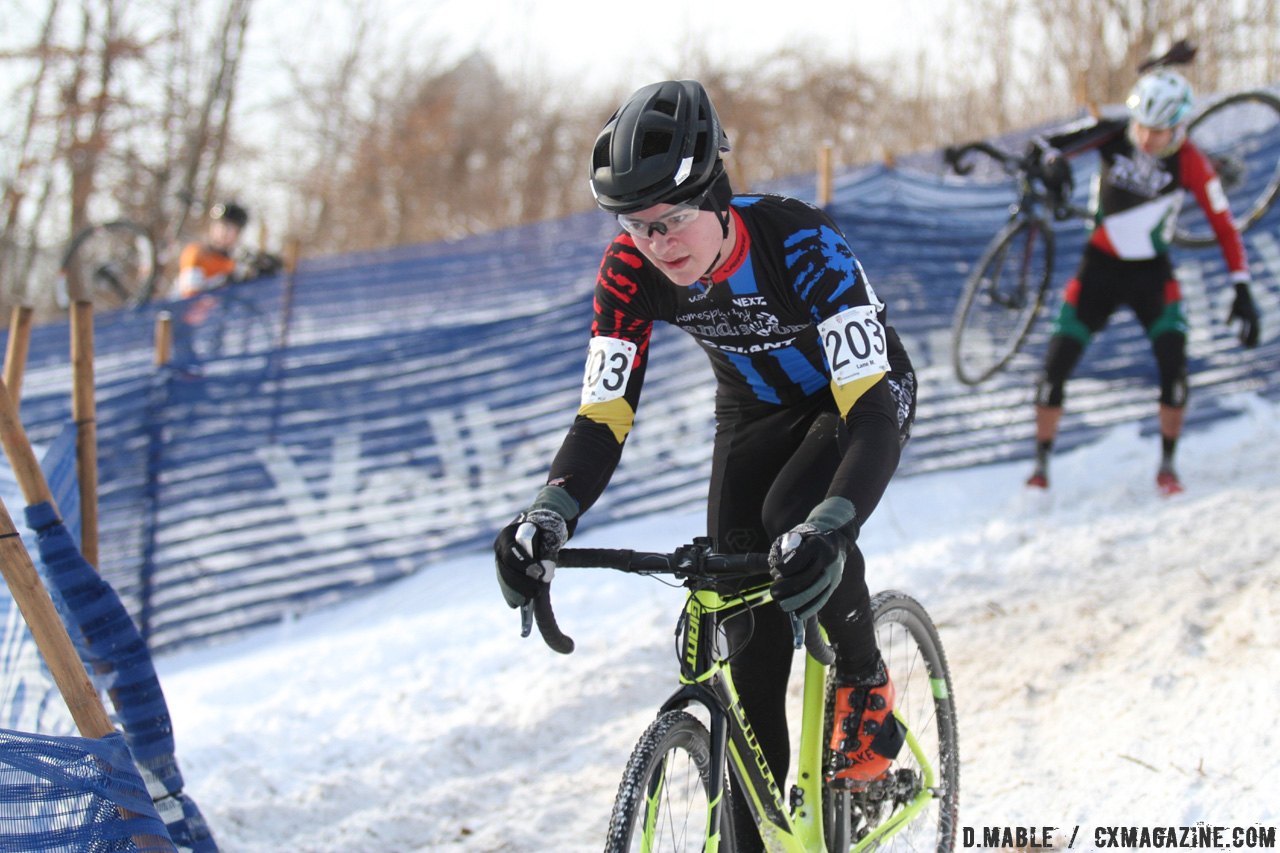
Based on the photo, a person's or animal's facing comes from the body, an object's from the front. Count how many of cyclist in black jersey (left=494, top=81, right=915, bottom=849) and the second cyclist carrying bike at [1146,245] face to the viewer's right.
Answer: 0

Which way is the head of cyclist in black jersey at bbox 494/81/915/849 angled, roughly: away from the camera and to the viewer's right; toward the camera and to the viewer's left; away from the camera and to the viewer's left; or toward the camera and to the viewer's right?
toward the camera and to the viewer's left

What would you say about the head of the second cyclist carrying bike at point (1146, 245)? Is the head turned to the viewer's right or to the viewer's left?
to the viewer's left

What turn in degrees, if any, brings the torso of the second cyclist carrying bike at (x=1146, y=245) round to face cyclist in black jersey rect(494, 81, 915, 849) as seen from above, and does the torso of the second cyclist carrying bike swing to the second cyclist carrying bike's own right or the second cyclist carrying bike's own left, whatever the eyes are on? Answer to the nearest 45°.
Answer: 0° — they already face them

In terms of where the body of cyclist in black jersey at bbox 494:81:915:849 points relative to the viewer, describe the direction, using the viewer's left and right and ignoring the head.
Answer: facing the viewer and to the left of the viewer

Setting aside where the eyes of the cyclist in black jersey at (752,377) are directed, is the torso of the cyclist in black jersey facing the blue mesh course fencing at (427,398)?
no

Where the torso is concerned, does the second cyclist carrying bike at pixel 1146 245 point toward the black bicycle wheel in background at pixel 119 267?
no

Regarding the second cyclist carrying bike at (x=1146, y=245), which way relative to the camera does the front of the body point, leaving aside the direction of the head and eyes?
toward the camera

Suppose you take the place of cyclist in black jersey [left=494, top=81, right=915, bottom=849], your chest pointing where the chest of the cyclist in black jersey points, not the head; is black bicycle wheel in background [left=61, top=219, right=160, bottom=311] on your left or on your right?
on your right
